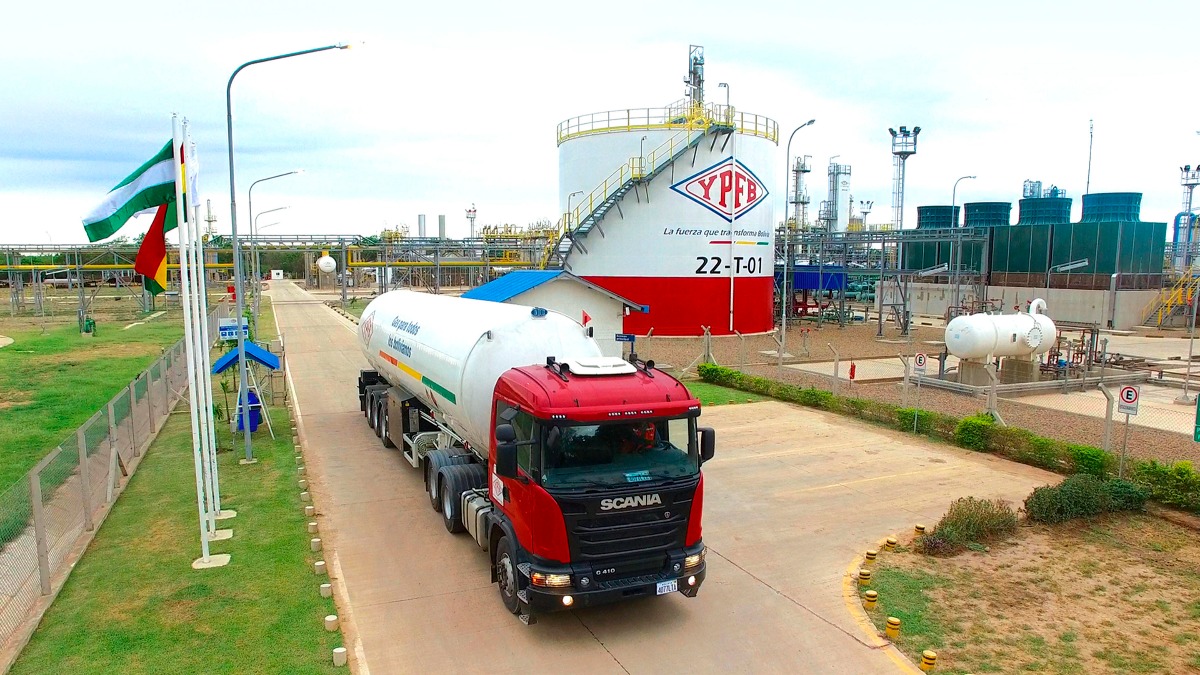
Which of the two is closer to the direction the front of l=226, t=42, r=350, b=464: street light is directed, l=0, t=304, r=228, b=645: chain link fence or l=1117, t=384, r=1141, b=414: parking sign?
the parking sign

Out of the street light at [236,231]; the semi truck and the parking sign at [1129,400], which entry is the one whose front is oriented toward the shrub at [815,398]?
the street light

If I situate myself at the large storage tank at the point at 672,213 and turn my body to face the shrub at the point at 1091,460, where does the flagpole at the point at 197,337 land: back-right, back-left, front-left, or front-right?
front-right

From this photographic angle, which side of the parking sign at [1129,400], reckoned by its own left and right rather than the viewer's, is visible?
front

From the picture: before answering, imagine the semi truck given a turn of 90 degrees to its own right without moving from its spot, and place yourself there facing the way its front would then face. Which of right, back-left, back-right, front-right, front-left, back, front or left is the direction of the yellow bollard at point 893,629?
back-left

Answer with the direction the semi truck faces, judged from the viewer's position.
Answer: facing the viewer and to the right of the viewer

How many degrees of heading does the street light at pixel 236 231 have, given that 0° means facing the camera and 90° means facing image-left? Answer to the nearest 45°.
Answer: approximately 270°

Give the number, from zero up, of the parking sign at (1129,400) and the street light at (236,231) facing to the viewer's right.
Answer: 1

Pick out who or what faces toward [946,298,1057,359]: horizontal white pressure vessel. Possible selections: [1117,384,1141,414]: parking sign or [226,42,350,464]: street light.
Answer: the street light

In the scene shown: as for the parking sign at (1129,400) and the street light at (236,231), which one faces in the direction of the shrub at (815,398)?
the street light

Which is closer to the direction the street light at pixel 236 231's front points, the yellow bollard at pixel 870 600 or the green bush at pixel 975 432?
the green bush

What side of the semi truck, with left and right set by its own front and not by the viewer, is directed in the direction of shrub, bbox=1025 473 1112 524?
left

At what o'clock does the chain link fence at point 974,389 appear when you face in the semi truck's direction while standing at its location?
The chain link fence is roughly at 9 o'clock from the semi truck.

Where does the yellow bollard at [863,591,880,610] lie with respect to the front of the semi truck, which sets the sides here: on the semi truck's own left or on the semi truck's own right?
on the semi truck's own left
